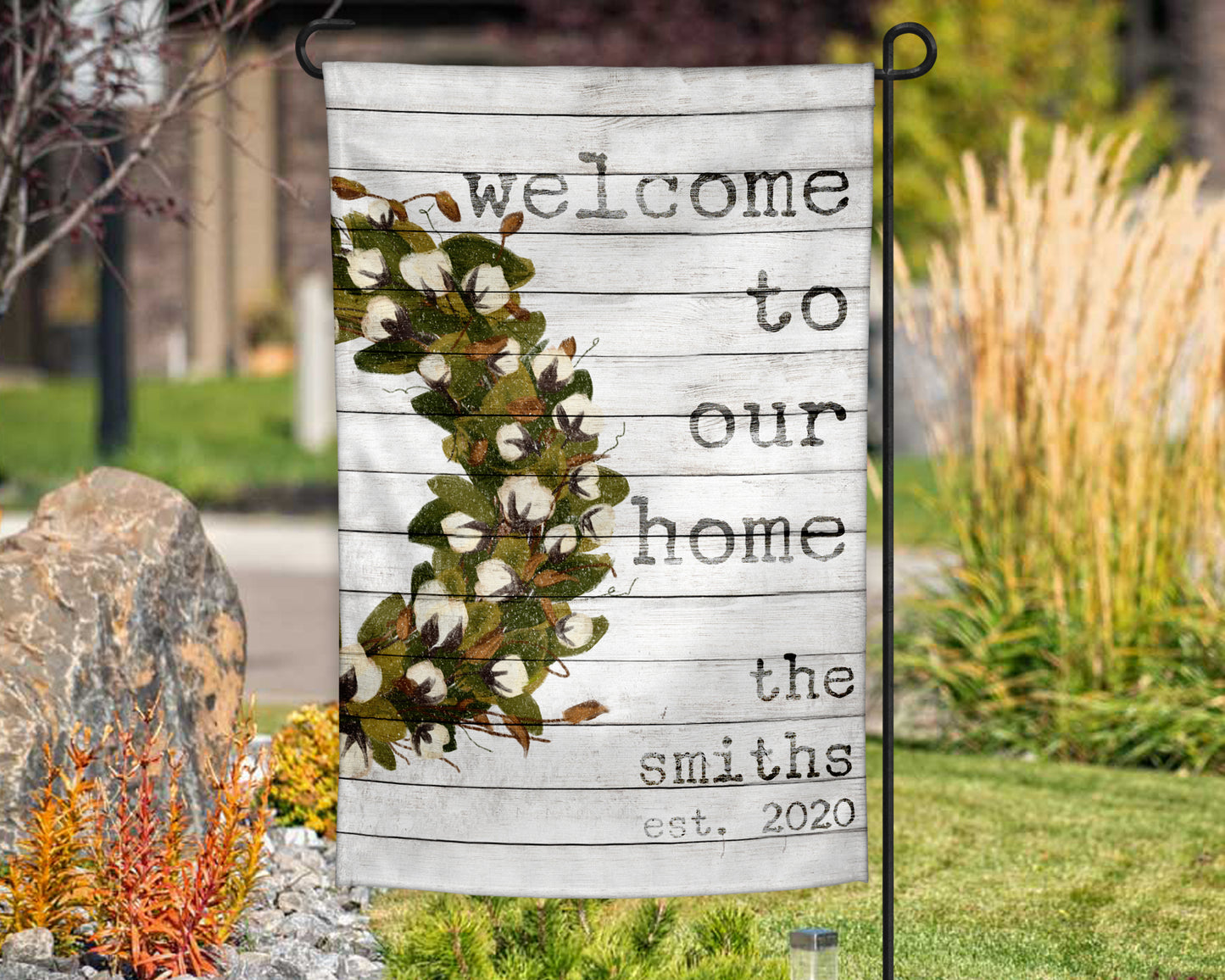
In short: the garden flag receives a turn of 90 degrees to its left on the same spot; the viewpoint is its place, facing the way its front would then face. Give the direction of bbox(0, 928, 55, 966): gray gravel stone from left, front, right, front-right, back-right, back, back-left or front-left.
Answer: back

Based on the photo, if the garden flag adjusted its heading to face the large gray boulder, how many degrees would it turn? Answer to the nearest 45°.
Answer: approximately 135° to its right

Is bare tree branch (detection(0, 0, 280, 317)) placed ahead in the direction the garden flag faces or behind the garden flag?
behind

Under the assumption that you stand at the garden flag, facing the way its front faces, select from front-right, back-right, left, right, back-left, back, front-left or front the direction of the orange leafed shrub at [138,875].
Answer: right

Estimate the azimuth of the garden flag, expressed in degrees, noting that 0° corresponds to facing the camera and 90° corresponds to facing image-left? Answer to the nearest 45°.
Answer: approximately 0°

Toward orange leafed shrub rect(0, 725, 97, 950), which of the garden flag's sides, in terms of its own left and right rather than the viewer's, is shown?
right

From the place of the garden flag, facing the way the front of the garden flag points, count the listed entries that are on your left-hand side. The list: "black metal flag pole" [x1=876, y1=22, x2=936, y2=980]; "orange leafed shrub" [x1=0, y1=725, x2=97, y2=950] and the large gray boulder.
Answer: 1

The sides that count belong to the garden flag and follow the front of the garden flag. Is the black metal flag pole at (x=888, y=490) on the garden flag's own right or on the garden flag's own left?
on the garden flag's own left

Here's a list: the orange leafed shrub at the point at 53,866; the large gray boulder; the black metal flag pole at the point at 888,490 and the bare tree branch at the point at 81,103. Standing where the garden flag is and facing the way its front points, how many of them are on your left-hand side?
1

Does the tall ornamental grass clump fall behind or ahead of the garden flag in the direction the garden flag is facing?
behind
